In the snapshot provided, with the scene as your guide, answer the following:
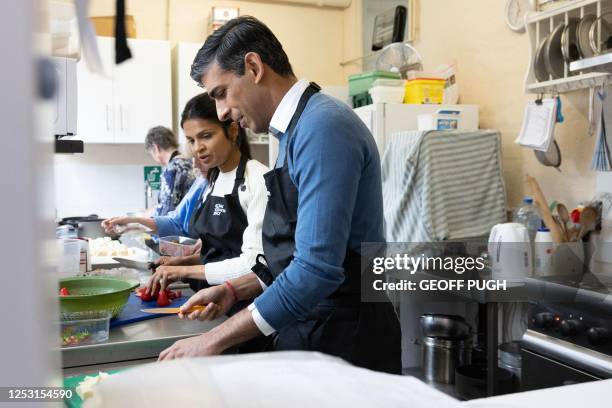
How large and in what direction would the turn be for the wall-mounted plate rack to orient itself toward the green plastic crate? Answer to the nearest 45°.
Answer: approximately 90° to its right

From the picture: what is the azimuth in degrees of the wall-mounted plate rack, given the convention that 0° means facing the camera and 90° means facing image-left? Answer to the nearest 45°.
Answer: approximately 45°

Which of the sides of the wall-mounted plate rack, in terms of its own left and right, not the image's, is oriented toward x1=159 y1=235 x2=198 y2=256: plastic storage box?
front

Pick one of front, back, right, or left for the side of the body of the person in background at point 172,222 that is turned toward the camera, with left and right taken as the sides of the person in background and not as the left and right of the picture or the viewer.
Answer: left

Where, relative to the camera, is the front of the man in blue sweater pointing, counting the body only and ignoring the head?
to the viewer's left

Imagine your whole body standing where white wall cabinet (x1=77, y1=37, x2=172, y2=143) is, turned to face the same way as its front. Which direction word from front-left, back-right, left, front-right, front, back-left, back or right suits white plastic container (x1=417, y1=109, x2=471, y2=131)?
front-left

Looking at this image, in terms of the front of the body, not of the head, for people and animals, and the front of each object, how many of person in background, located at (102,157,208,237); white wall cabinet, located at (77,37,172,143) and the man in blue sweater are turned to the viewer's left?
2

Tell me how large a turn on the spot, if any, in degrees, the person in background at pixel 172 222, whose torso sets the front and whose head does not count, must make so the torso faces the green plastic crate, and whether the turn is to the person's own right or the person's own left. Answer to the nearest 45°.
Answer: approximately 135° to the person's own right

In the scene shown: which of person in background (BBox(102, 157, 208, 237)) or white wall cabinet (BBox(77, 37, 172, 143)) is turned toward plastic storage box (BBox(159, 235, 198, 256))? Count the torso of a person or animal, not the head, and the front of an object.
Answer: the white wall cabinet

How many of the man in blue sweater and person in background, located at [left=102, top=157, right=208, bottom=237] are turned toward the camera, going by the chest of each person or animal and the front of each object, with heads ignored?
0

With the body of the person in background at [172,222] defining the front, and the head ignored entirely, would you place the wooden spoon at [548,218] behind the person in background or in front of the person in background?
behind

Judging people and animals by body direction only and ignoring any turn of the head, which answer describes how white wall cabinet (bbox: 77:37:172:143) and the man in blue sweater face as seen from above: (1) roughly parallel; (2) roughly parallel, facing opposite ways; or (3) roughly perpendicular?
roughly perpendicular

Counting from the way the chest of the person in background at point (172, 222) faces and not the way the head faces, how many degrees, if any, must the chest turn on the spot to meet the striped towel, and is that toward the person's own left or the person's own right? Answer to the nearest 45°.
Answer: approximately 180°
